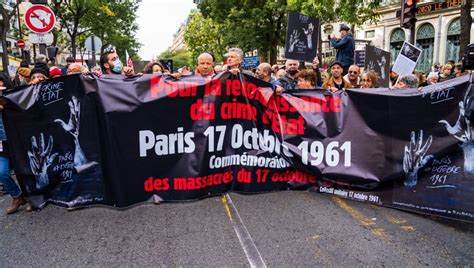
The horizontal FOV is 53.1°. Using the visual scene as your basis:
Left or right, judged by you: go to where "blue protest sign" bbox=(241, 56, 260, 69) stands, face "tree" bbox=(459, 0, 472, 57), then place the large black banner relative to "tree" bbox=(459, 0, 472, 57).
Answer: right

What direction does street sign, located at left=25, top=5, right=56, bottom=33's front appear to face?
toward the camera

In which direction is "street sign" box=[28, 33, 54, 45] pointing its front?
toward the camera

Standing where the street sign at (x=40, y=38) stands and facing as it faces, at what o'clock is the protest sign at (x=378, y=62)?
The protest sign is roughly at 10 o'clock from the street sign.

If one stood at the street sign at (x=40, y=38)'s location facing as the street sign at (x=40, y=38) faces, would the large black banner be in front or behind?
in front

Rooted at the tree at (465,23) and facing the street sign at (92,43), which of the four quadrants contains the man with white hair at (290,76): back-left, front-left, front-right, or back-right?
front-left

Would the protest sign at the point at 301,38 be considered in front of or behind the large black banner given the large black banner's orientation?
behind

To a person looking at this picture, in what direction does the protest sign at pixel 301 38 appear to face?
facing the viewer

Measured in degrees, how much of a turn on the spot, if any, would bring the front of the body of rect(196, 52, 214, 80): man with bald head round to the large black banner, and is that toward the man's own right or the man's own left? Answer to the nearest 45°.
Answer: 0° — they already face it

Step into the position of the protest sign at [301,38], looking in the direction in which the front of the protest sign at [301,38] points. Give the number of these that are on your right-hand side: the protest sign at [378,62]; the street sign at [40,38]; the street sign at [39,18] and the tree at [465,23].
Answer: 2

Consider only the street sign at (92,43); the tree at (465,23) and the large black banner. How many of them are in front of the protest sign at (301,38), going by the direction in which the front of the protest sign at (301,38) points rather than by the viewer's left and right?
1

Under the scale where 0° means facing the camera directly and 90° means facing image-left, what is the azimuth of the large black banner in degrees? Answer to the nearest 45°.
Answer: approximately 0°
